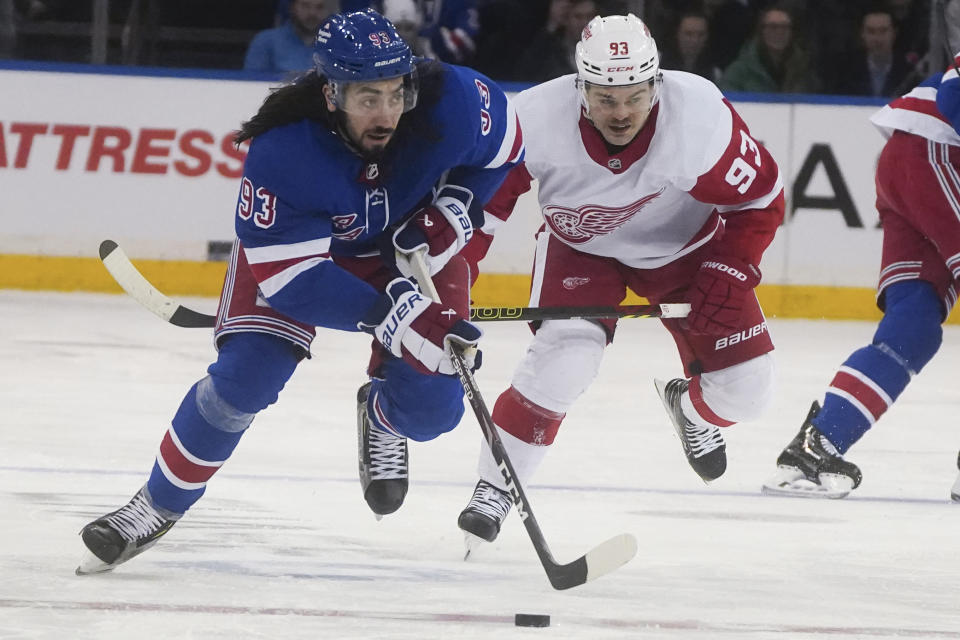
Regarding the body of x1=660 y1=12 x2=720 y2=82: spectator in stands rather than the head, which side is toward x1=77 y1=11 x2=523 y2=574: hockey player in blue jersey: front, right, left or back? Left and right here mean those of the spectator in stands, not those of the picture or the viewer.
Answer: front

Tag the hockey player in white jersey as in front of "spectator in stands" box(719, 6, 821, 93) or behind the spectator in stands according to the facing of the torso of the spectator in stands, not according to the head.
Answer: in front

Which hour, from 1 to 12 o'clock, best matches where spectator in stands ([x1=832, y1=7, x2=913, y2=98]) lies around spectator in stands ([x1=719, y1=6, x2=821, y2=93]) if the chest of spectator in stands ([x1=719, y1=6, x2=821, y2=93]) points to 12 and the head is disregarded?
spectator in stands ([x1=832, y1=7, x2=913, y2=98]) is roughly at 8 o'clock from spectator in stands ([x1=719, y1=6, x2=821, y2=93]).

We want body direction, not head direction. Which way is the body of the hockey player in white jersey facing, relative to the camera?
toward the camera

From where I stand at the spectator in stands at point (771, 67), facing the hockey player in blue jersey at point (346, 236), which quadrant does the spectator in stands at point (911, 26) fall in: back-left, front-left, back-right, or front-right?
back-left

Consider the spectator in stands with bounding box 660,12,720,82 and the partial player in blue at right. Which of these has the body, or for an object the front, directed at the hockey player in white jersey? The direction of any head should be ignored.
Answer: the spectator in stands

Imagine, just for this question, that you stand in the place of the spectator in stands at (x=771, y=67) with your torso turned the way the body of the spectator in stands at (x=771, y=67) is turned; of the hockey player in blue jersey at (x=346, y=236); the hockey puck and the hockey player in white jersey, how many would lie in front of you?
3

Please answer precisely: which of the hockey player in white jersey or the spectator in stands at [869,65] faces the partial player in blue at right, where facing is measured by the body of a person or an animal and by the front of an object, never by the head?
the spectator in stands

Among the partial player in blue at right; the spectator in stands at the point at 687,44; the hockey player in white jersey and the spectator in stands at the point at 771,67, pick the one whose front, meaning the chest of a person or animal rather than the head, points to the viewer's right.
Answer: the partial player in blue at right

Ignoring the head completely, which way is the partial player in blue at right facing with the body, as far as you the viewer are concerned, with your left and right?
facing to the right of the viewer

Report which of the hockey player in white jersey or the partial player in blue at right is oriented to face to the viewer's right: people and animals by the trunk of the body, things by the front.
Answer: the partial player in blue at right

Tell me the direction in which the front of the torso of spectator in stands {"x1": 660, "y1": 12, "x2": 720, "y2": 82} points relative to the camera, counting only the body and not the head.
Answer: toward the camera

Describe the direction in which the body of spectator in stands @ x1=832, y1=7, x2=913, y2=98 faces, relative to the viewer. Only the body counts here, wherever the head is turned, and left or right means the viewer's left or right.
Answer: facing the viewer
